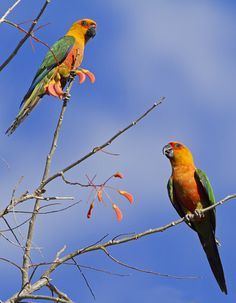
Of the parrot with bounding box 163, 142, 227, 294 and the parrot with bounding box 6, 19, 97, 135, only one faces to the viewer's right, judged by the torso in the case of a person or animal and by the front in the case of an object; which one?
the parrot with bounding box 6, 19, 97, 135

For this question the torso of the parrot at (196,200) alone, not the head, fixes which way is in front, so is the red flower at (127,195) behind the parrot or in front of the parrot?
in front

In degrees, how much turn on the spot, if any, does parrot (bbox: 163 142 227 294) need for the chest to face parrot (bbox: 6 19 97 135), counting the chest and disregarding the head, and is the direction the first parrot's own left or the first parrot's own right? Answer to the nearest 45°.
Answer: approximately 45° to the first parrot's own right

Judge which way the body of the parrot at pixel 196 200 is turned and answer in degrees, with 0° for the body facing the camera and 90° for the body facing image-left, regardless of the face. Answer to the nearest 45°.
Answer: approximately 45°

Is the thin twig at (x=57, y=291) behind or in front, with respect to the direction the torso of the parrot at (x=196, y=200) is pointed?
in front

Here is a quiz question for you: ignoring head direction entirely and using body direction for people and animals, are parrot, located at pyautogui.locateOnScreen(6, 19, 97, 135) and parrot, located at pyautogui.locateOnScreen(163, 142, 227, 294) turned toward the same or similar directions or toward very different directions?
very different directions

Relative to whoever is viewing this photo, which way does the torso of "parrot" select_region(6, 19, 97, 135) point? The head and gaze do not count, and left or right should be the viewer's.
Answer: facing to the right of the viewer

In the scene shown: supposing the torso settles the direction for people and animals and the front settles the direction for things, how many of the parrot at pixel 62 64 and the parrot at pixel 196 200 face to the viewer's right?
1
